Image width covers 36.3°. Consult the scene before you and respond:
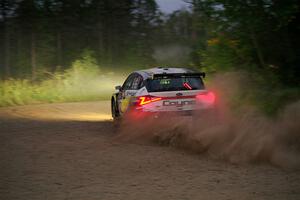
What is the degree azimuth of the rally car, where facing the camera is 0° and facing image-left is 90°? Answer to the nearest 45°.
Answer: approximately 135°
